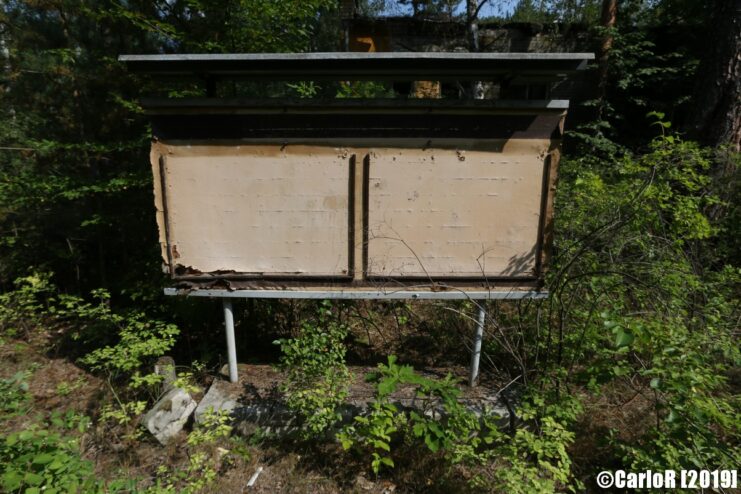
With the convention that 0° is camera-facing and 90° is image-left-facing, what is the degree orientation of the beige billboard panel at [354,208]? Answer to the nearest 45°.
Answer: approximately 0°
